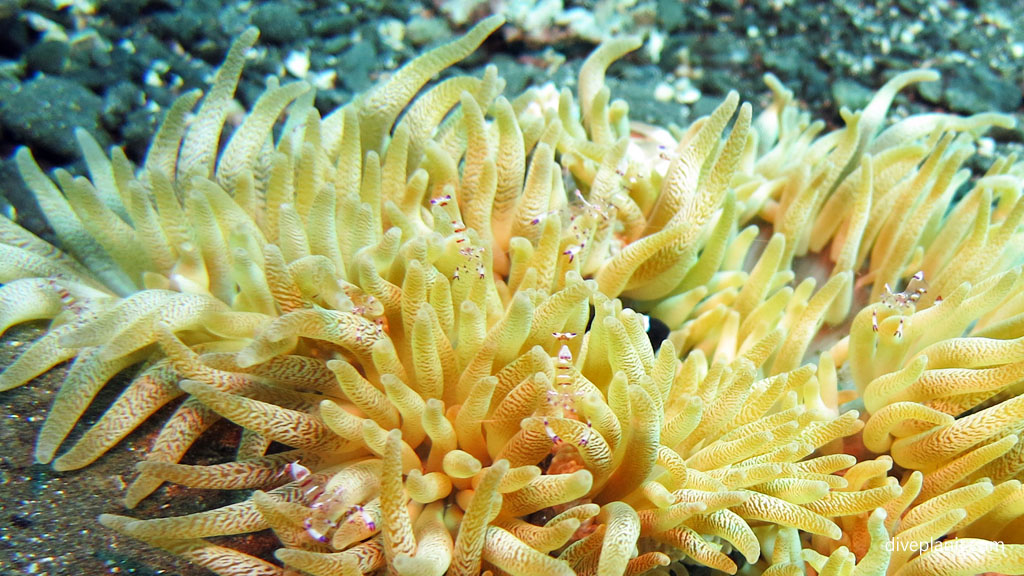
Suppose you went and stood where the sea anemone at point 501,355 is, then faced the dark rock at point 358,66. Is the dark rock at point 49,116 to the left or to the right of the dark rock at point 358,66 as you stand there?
left

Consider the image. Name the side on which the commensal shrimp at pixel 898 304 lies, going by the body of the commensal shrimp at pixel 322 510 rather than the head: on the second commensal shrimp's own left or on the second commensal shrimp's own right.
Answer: on the second commensal shrimp's own left

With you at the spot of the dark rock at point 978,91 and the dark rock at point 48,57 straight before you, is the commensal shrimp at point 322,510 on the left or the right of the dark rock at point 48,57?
left

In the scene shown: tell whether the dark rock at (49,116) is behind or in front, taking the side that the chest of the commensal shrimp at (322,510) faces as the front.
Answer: behind
